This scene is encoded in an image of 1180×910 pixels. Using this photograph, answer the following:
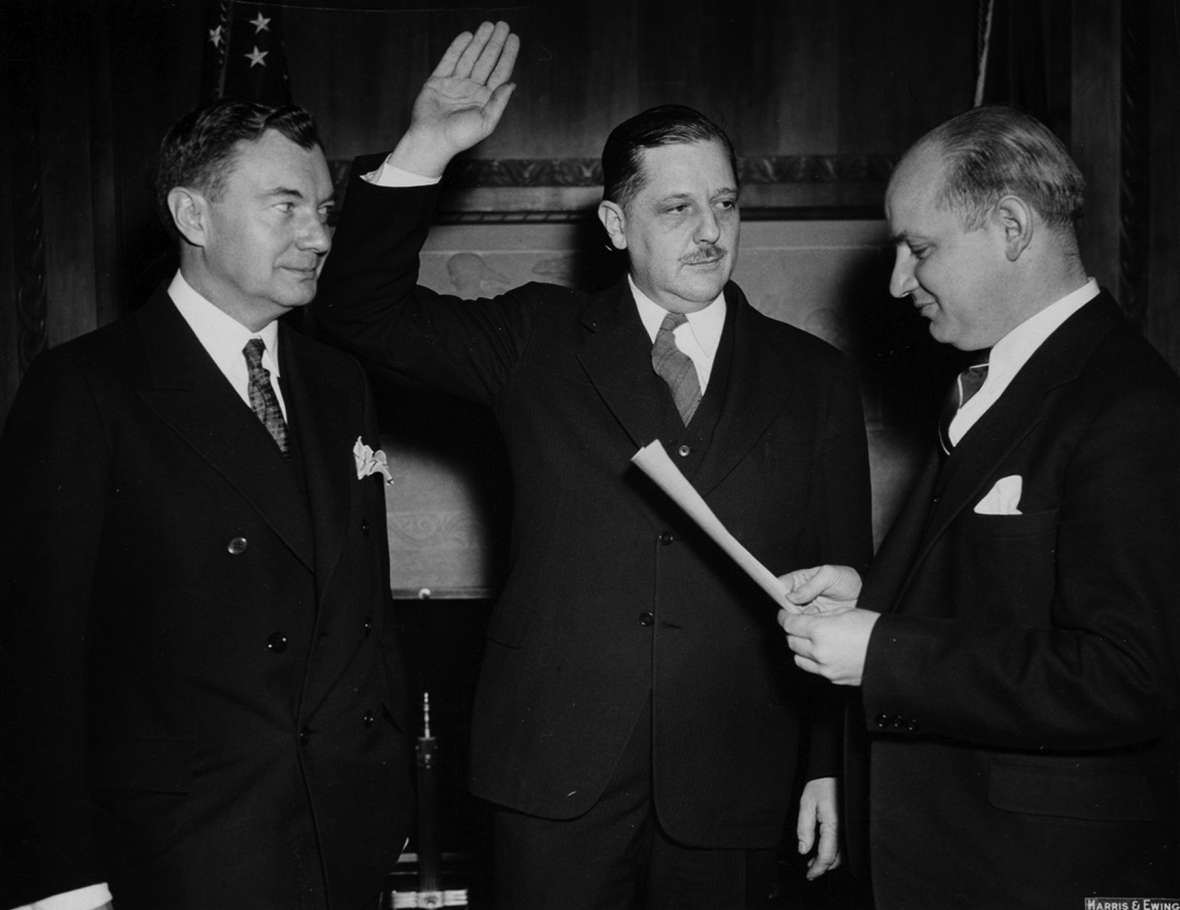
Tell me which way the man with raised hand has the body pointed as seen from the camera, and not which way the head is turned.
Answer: toward the camera

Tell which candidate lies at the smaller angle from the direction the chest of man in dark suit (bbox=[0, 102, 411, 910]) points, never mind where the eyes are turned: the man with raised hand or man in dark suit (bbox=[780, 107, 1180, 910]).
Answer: the man in dark suit

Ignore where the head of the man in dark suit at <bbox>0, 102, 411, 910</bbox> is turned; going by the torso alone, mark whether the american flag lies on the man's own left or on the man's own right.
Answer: on the man's own left

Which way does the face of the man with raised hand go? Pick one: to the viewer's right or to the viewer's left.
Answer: to the viewer's right

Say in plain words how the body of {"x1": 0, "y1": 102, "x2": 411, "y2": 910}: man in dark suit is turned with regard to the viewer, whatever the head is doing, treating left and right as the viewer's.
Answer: facing the viewer and to the right of the viewer

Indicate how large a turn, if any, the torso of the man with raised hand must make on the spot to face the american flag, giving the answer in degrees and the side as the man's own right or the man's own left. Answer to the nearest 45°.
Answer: approximately 135° to the man's own right

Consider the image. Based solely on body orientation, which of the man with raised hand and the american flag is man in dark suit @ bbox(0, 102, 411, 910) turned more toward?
the man with raised hand

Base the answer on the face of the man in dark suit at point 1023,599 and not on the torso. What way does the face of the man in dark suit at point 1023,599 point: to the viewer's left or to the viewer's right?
to the viewer's left

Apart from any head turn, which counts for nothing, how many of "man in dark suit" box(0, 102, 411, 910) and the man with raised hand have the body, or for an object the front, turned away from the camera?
0
